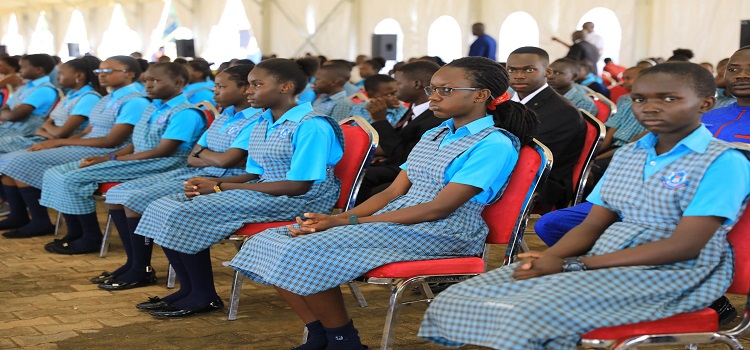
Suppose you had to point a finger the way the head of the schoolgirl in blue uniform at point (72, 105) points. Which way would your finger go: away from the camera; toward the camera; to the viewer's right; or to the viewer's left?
to the viewer's left

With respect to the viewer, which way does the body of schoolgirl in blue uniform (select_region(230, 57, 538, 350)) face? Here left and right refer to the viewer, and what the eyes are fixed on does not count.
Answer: facing the viewer and to the left of the viewer

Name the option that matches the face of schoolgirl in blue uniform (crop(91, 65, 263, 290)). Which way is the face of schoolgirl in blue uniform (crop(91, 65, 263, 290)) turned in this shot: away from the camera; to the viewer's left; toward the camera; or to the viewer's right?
to the viewer's left

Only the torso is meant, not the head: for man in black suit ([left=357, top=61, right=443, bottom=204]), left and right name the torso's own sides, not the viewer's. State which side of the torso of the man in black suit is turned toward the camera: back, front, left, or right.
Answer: left

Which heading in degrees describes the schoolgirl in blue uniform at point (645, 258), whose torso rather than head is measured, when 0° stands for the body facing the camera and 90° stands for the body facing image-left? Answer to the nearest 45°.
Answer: approximately 45°

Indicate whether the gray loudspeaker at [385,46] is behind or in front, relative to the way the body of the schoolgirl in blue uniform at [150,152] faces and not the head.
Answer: behind

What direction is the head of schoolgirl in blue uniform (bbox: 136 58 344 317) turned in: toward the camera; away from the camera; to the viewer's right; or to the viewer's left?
to the viewer's left

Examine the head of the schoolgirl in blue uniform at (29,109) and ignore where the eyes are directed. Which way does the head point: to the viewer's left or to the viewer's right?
to the viewer's left

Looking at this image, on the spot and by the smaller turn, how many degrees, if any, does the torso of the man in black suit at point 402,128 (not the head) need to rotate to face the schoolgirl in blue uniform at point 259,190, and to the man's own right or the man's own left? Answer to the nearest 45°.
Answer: approximately 45° to the man's own left

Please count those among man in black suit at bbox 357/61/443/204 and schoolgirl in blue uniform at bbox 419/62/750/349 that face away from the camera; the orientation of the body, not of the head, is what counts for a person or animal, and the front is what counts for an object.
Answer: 0
